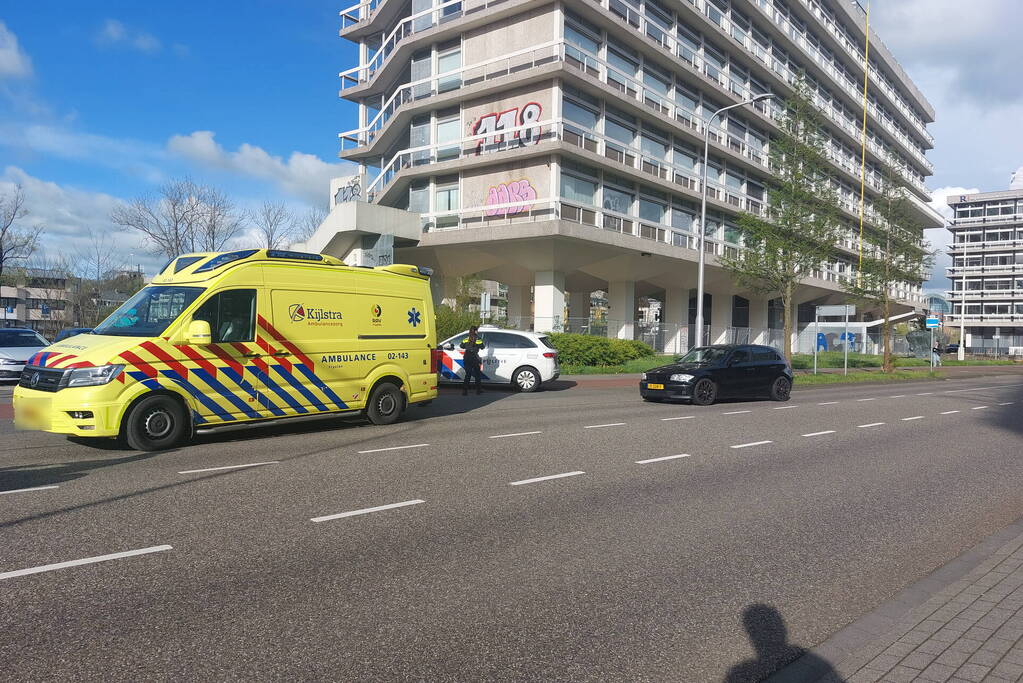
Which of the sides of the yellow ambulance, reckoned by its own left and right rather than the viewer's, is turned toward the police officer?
back

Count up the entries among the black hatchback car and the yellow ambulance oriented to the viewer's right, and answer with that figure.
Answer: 0

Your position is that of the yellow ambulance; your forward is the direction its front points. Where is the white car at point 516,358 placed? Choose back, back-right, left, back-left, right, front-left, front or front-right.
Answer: back

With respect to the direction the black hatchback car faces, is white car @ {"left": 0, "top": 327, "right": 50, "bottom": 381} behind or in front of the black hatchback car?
in front

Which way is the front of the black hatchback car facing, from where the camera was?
facing the viewer and to the left of the viewer

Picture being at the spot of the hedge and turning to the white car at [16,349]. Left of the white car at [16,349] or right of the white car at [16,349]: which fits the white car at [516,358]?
left

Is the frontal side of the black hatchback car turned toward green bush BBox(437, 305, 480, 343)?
no

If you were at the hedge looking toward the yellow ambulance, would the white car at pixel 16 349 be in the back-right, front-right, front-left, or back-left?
front-right

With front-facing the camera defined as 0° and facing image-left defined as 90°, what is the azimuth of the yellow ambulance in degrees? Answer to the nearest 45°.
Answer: approximately 45°

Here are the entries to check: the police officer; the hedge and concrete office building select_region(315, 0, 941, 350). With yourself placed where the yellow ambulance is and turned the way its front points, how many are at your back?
3

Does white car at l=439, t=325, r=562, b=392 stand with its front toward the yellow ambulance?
no

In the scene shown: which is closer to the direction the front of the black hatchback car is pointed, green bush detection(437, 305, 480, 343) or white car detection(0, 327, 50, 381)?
the white car

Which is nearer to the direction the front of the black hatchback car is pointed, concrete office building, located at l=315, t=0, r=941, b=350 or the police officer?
the police officer

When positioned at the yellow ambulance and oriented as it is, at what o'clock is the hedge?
The hedge is roughly at 6 o'clock from the yellow ambulance.
